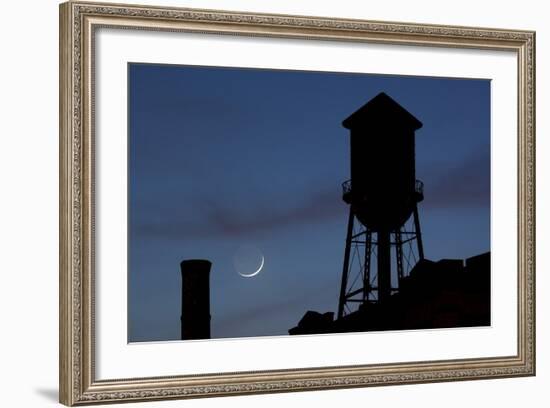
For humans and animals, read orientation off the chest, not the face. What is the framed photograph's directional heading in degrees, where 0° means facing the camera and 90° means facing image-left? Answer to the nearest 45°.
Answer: approximately 315°
